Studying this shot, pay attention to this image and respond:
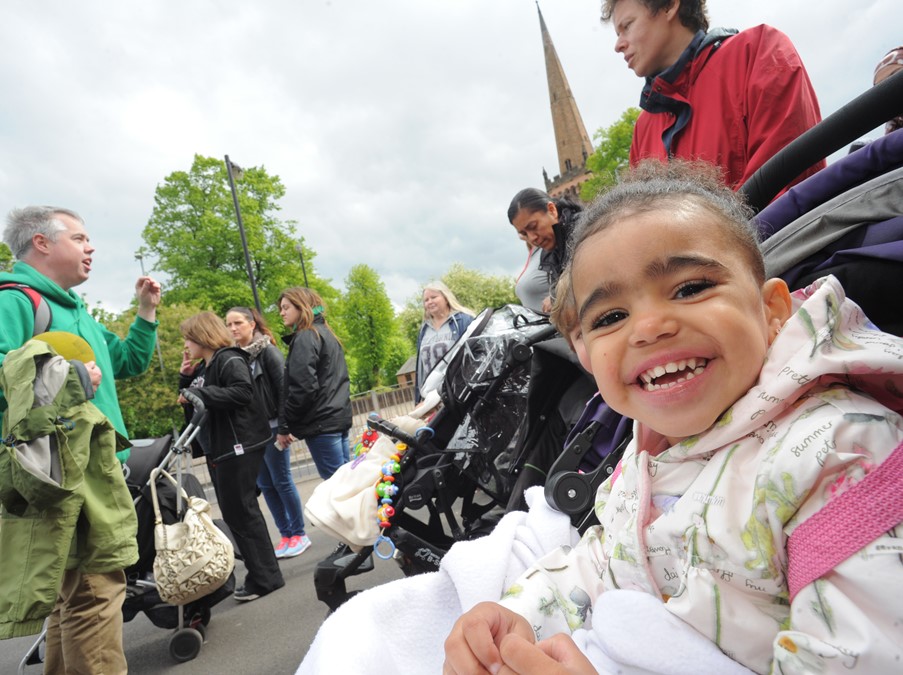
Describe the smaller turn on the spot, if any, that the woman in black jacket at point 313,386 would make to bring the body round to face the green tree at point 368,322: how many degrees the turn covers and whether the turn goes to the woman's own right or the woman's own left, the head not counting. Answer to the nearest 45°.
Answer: approximately 90° to the woman's own right

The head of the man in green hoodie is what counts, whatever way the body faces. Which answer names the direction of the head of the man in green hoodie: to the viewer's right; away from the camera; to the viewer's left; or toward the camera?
to the viewer's right

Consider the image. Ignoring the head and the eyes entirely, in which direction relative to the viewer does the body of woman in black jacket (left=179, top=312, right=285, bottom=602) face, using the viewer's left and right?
facing to the left of the viewer

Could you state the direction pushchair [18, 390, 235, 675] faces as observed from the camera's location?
facing to the left of the viewer

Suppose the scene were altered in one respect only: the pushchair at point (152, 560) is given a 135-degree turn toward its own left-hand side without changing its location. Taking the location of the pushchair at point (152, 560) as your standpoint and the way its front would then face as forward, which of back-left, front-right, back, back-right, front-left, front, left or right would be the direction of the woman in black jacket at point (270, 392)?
left

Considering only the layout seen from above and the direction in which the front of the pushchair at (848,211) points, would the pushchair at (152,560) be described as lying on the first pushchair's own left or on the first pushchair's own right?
on the first pushchair's own right

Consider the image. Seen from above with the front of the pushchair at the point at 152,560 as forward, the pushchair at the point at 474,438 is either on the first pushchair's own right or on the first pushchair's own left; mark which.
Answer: on the first pushchair's own left

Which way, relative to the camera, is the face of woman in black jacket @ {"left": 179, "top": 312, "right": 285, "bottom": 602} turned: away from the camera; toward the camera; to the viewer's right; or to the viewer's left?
to the viewer's left

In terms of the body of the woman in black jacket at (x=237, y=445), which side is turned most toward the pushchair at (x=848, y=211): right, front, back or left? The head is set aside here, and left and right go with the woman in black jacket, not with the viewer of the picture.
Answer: left

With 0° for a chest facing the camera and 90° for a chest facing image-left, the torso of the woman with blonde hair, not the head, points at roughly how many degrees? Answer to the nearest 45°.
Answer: approximately 45°

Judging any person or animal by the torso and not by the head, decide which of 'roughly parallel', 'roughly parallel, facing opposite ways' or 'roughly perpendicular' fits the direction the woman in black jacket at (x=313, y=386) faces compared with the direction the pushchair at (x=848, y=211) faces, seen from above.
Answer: roughly parallel

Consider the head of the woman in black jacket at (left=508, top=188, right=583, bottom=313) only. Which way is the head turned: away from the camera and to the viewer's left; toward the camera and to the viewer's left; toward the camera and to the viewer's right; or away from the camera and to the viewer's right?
toward the camera and to the viewer's left

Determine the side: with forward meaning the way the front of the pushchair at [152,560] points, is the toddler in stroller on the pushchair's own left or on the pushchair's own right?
on the pushchair's own left

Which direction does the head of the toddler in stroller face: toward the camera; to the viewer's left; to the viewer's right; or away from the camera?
toward the camera

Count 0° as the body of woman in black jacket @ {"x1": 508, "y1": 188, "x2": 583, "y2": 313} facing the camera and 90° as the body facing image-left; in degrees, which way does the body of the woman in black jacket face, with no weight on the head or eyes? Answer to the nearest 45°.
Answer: approximately 45°
